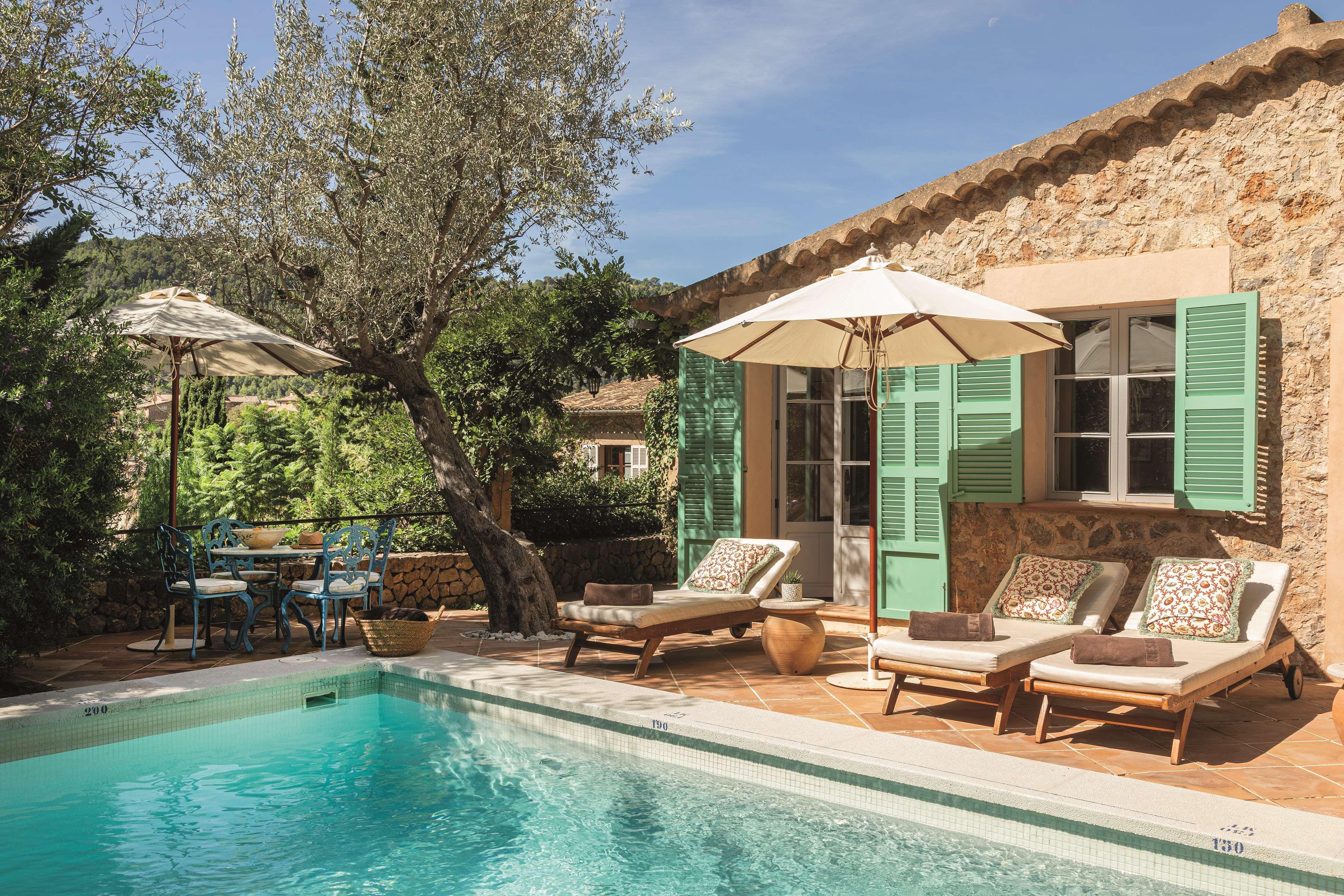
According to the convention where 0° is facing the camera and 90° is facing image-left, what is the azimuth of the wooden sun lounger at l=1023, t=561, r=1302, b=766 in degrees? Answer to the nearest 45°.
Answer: approximately 45°

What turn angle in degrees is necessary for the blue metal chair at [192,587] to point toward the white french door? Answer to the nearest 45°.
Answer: approximately 45° to its left

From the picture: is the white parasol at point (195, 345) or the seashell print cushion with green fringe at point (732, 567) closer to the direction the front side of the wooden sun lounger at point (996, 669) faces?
the white parasol

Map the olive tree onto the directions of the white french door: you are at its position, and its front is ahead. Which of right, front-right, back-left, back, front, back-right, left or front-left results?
front-right

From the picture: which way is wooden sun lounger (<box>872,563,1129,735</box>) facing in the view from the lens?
facing the viewer and to the left of the viewer
